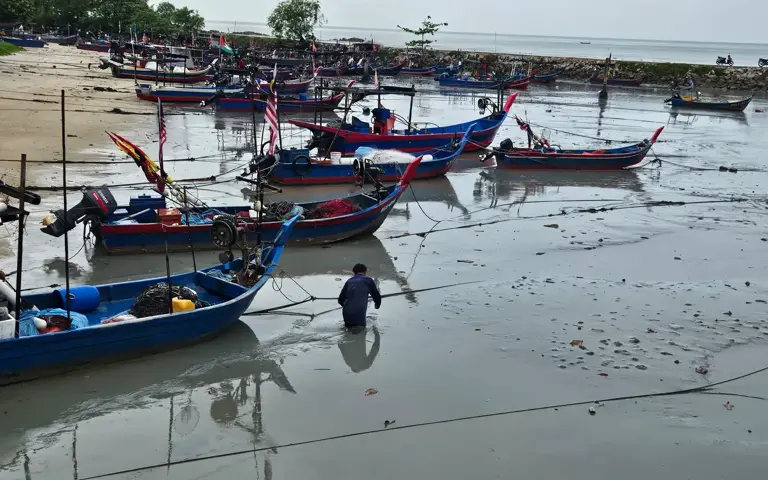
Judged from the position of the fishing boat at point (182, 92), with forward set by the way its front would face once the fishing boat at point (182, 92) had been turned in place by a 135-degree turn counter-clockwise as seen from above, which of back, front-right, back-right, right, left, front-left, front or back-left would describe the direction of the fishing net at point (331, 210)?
back-left

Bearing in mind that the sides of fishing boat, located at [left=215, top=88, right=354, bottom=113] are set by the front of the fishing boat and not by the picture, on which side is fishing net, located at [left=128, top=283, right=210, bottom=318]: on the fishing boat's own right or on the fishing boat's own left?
on the fishing boat's own right

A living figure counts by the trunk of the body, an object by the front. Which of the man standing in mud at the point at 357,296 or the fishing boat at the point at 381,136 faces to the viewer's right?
the fishing boat

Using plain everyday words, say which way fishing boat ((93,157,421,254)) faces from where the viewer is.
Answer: facing to the right of the viewer

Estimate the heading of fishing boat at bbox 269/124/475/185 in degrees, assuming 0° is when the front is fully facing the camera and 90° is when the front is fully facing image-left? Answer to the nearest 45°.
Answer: approximately 270°

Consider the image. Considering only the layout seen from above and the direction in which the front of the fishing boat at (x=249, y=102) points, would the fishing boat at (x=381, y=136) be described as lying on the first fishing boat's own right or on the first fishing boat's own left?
on the first fishing boat's own right

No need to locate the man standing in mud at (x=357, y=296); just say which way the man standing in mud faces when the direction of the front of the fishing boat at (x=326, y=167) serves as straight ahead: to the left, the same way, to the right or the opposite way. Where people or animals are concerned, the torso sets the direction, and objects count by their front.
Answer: to the left

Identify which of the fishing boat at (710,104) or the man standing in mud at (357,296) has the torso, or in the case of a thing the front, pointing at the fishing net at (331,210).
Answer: the man standing in mud

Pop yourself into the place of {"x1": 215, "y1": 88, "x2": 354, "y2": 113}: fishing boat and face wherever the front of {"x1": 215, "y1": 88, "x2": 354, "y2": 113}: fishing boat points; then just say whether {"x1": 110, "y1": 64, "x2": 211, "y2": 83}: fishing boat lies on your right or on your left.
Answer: on your left
